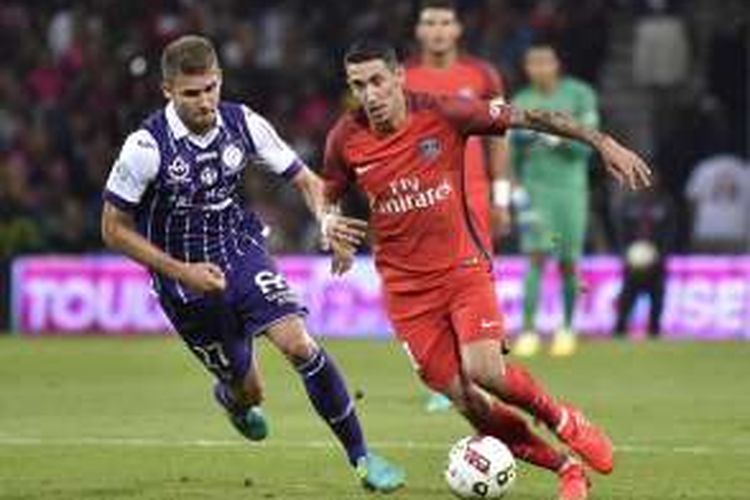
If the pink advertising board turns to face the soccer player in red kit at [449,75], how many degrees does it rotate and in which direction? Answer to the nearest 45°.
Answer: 0° — it already faces them

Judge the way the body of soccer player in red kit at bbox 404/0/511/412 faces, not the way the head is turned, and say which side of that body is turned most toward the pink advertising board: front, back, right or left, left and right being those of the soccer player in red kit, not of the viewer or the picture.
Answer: back

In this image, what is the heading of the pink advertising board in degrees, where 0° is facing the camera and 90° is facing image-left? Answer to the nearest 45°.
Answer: approximately 0°

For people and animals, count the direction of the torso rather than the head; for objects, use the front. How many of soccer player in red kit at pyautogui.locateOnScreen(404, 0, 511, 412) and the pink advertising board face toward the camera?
2

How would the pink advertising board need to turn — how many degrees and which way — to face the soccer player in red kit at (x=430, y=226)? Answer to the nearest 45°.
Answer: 0° — it already faces them

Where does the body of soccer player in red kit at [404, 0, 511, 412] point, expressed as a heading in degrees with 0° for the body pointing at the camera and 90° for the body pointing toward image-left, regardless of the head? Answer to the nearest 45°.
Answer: approximately 0°

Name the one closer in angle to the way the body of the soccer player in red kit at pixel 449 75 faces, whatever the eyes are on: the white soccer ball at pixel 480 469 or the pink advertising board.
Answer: the white soccer ball
